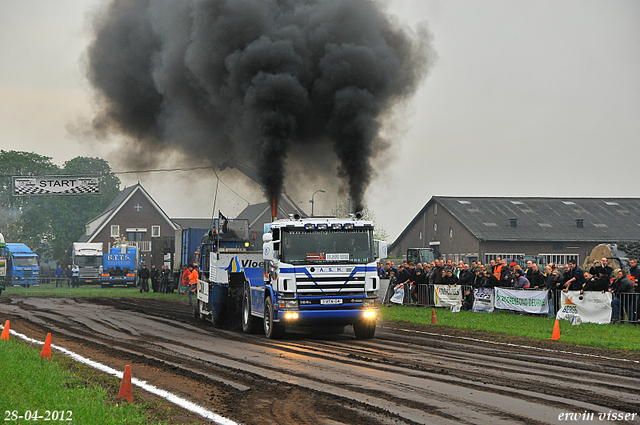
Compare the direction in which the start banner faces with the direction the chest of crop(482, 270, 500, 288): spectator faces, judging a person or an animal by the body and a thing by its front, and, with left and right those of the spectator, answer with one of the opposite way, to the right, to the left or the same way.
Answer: to the left

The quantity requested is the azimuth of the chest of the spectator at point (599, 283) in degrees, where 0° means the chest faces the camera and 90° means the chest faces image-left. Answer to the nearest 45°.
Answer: approximately 90°

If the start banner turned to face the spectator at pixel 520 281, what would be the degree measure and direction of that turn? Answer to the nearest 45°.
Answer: approximately 45° to its left

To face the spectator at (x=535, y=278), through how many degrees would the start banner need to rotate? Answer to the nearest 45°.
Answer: approximately 45° to its left

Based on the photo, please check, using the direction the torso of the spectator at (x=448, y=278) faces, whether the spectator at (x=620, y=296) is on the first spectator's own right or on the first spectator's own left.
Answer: on the first spectator's own left

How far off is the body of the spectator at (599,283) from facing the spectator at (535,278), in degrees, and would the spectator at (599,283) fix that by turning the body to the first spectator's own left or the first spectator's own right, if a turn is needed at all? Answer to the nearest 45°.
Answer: approximately 45° to the first spectator's own right

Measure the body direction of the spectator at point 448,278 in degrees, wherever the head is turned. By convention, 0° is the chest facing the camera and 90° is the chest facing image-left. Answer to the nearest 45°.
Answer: approximately 45°

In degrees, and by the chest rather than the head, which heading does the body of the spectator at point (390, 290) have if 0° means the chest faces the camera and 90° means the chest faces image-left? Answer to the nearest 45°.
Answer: approximately 45°

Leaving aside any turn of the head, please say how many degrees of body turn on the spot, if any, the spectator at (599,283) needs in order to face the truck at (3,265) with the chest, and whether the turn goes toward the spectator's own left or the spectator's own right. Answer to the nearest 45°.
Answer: approximately 45° to the spectator's own right

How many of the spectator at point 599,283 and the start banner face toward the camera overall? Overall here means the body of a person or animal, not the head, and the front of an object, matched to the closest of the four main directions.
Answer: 1

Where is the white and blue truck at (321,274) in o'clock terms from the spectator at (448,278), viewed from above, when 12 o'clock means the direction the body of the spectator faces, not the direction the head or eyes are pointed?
The white and blue truck is roughly at 11 o'clock from the spectator.
